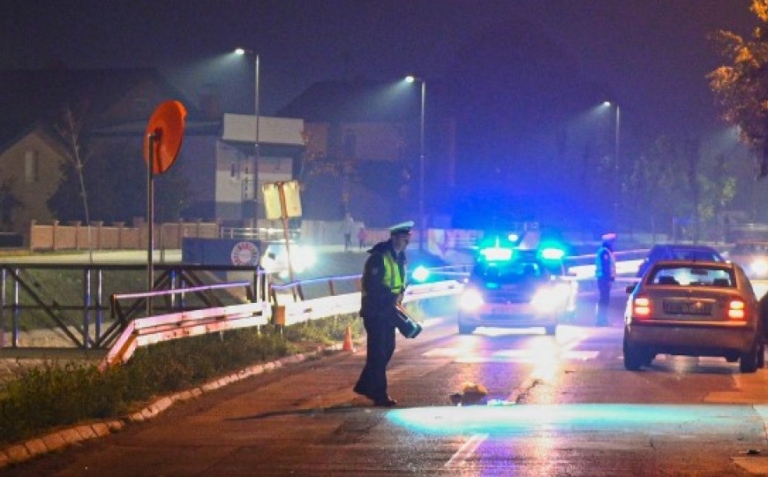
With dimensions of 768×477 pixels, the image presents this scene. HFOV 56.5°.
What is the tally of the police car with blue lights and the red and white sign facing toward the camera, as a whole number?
2

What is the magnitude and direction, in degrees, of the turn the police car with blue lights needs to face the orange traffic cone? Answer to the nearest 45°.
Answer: approximately 45° to its right

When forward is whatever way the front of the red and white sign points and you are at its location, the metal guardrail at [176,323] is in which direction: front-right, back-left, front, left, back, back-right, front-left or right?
front

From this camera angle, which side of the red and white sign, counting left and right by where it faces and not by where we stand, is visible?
front

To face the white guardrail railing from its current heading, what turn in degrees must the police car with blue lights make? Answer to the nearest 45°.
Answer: approximately 45° to its right

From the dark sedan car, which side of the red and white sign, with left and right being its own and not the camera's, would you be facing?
left

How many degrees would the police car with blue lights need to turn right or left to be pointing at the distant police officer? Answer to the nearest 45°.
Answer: approximately 135° to its left

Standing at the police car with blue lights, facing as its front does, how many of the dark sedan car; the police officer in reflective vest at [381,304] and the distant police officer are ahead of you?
1

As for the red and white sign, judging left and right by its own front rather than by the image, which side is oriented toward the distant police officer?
left

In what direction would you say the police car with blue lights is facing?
toward the camera

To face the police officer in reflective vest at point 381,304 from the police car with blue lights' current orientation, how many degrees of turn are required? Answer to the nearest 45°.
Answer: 0° — it already faces them

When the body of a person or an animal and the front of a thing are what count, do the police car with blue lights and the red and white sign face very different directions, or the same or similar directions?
same or similar directions

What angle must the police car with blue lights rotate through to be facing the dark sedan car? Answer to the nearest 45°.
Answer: approximately 135° to its left

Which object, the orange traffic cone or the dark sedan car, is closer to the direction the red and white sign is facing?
the orange traffic cone
